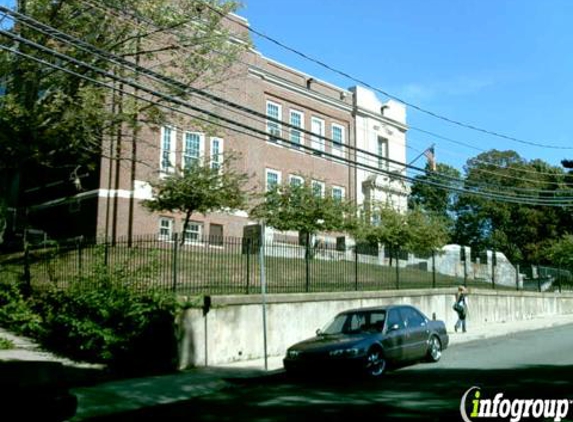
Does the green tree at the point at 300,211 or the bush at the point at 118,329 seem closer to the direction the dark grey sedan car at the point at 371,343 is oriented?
the bush

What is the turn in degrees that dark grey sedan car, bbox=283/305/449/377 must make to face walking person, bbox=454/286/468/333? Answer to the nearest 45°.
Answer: approximately 135° to its right

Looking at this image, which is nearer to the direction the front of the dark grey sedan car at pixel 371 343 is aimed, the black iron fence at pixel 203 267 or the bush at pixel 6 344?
the bush

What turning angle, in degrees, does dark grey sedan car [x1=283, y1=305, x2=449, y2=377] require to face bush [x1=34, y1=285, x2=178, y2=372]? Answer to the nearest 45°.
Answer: approximately 45° to its right

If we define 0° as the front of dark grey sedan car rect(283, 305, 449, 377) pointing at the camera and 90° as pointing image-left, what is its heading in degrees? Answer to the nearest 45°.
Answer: approximately 45°

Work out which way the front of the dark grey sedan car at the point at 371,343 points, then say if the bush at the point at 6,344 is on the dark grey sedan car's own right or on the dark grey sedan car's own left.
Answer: on the dark grey sedan car's own right

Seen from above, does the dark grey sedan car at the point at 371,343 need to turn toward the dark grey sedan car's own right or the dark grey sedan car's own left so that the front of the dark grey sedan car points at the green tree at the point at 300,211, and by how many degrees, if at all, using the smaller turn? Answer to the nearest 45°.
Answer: approximately 135° to the dark grey sedan car's own right

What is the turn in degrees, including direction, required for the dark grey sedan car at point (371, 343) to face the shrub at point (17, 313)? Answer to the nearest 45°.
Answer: approximately 45° to its right

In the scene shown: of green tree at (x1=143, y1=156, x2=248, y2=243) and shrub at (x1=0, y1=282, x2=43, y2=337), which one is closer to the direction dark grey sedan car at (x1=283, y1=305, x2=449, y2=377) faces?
the shrub

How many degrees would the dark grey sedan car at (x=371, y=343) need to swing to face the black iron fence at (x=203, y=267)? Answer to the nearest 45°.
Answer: approximately 90° to its right
